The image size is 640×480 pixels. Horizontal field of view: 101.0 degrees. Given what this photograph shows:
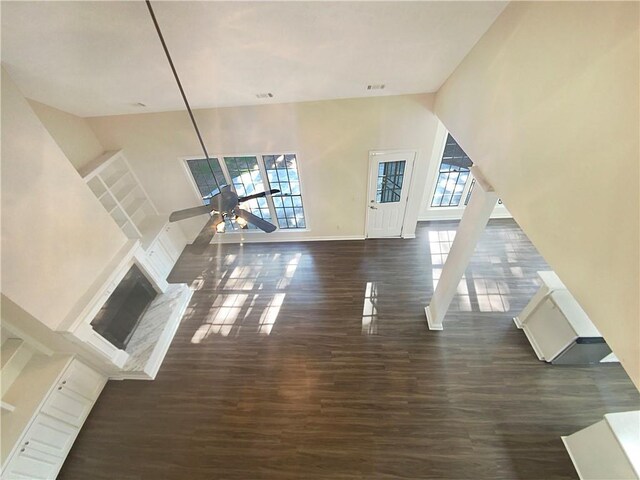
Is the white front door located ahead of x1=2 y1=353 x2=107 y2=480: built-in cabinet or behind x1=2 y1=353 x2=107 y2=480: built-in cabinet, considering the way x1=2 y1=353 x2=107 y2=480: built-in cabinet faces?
ahead

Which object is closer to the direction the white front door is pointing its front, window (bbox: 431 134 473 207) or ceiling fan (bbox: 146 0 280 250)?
the ceiling fan

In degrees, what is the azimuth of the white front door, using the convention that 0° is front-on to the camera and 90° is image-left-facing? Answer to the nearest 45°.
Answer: approximately 0°

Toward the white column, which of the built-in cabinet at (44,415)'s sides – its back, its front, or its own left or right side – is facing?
front

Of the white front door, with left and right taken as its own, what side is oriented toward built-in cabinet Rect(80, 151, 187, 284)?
right

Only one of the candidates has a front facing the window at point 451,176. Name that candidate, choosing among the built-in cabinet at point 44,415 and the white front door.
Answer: the built-in cabinet

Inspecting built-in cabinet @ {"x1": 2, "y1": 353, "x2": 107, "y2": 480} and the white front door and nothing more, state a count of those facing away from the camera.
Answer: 0

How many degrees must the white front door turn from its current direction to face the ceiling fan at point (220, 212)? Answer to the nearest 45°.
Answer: approximately 45° to its right

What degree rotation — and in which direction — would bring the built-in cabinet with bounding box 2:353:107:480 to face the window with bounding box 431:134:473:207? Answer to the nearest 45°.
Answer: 0° — it already faces it

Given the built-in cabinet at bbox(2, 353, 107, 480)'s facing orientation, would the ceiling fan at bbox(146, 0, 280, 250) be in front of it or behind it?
in front

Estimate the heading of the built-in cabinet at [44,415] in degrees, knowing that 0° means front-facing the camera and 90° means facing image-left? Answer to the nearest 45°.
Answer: approximately 315°

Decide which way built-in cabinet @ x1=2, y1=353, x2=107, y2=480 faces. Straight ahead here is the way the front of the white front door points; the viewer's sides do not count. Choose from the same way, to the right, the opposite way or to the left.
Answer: to the left

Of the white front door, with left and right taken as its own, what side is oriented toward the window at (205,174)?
right
